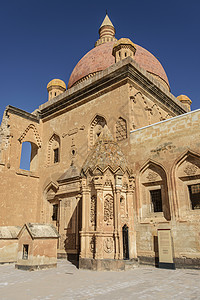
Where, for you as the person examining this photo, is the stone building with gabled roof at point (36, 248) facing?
facing the viewer and to the left of the viewer
